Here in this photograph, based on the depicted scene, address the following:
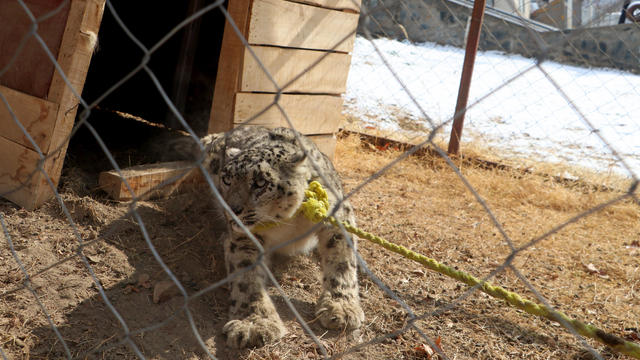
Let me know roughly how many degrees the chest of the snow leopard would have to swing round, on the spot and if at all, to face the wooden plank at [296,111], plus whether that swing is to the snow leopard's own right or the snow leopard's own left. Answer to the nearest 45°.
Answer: approximately 180°

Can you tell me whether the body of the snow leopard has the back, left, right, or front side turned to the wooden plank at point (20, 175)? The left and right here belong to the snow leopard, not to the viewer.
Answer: right

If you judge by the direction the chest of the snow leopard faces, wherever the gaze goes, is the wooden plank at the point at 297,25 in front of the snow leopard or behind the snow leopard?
behind

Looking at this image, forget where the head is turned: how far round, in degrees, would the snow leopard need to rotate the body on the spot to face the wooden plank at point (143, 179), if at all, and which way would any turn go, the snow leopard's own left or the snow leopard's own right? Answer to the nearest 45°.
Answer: approximately 135° to the snow leopard's own right

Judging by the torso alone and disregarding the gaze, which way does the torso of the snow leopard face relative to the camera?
toward the camera

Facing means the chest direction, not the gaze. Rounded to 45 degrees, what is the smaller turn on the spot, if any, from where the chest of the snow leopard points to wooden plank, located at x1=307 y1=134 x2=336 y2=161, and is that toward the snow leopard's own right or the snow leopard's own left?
approximately 180°

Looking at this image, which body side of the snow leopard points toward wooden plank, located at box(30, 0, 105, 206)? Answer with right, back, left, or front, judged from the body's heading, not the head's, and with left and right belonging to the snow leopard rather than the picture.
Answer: right

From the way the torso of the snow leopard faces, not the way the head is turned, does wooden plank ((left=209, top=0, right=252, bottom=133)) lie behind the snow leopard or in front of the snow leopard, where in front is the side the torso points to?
behind

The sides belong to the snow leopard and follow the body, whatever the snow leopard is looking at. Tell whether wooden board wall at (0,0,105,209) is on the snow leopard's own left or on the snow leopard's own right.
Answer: on the snow leopard's own right

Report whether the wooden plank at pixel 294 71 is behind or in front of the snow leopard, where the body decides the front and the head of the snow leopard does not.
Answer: behind
